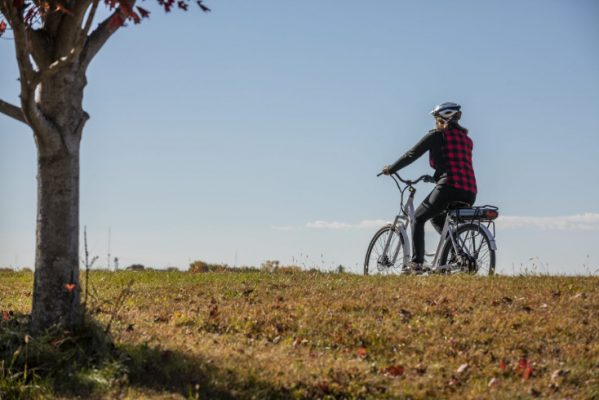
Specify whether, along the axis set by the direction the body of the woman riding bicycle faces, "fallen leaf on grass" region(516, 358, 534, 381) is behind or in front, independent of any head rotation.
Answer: behind

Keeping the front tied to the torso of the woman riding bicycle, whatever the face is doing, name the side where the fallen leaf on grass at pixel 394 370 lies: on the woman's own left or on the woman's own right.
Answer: on the woman's own left

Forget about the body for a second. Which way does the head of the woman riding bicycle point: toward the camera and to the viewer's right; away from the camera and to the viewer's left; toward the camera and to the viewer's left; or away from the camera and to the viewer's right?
away from the camera and to the viewer's left

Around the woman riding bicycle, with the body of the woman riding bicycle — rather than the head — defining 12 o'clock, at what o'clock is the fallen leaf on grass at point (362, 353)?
The fallen leaf on grass is roughly at 8 o'clock from the woman riding bicycle.

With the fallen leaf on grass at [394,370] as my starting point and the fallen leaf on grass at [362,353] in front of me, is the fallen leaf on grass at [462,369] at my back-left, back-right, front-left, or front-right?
back-right

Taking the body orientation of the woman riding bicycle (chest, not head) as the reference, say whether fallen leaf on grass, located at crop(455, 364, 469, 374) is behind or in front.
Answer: behind

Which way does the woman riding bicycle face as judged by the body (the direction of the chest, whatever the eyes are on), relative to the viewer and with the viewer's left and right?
facing away from the viewer and to the left of the viewer
